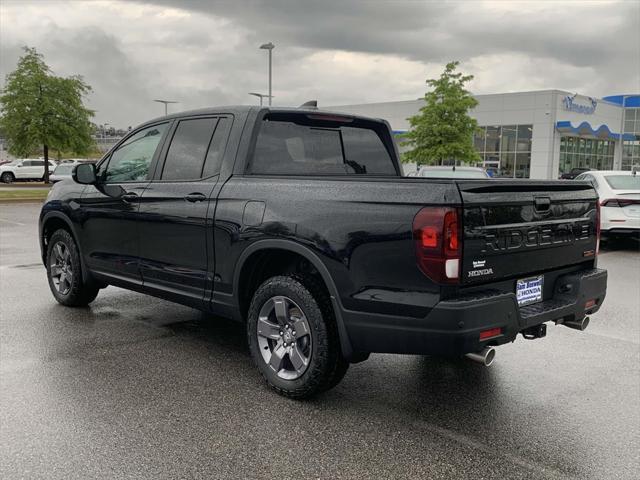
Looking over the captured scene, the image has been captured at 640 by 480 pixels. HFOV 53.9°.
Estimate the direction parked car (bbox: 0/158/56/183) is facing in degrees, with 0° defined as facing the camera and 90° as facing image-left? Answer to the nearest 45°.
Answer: approximately 90°

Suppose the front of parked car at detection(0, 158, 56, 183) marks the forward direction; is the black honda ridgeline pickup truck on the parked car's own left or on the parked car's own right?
on the parked car's own left

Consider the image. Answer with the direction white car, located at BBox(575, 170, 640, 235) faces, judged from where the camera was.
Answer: facing away from the viewer and to the left of the viewer

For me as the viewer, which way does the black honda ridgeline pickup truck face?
facing away from the viewer and to the left of the viewer

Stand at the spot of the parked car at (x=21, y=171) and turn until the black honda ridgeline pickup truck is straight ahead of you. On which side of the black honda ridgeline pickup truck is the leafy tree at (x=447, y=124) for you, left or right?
left

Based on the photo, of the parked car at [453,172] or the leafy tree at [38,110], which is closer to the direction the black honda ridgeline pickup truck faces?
the leafy tree

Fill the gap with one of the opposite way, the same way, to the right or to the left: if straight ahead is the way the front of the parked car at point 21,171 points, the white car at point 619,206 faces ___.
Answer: to the right

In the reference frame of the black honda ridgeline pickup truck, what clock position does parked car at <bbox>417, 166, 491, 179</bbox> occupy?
The parked car is roughly at 2 o'clock from the black honda ridgeline pickup truck.

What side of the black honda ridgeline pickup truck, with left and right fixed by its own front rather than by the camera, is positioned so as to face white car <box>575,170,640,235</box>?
right

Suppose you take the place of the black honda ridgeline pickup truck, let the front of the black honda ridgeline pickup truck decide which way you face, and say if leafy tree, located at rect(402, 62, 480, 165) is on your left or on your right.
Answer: on your right
